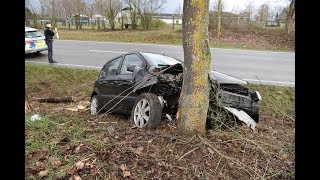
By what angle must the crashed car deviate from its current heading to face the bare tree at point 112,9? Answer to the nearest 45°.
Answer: approximately 135° to its left

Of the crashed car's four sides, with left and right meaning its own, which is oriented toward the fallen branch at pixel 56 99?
back

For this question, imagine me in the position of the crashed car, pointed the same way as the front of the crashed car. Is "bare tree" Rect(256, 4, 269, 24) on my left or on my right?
on my left

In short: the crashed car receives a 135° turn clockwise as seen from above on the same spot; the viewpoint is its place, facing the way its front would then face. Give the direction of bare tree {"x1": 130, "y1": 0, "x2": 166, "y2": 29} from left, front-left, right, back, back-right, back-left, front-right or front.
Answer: right

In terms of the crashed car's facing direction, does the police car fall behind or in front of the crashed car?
behind
